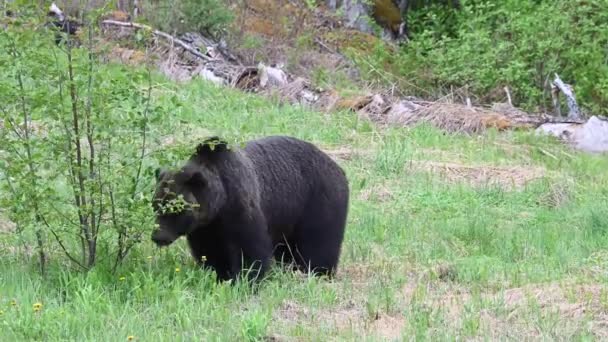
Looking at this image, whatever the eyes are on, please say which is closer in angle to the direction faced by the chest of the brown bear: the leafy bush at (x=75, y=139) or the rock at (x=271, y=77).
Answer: the leafy bush

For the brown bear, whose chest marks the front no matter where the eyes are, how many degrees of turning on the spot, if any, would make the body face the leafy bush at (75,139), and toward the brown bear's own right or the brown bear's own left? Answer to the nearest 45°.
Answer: approximately 45° to the brown bear's own right

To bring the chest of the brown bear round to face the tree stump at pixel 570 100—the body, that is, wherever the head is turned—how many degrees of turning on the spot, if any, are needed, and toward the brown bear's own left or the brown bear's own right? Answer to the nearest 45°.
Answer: approximately 180°

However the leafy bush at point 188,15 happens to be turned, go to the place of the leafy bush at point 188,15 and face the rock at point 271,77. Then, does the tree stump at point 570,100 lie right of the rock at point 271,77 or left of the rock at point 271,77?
left

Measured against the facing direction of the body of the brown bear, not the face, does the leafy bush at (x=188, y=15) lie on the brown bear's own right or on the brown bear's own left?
on the brown bear's own right

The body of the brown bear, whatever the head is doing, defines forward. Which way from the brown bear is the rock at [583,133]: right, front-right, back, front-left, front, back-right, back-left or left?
back

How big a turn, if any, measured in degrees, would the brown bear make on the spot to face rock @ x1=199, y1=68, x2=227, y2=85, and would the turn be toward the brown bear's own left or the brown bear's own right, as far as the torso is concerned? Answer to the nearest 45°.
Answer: approximately 135° to the brown bear's own right

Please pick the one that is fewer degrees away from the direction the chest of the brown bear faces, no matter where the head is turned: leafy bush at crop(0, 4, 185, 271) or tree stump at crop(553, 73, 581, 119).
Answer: the leafy bush

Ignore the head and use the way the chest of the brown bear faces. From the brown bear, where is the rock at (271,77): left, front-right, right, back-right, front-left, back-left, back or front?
back-right

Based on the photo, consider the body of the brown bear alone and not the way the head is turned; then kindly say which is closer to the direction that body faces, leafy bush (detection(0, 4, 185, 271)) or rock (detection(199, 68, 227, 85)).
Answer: the leafy bush

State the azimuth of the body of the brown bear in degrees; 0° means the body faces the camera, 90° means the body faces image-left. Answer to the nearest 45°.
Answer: approximately 45°
